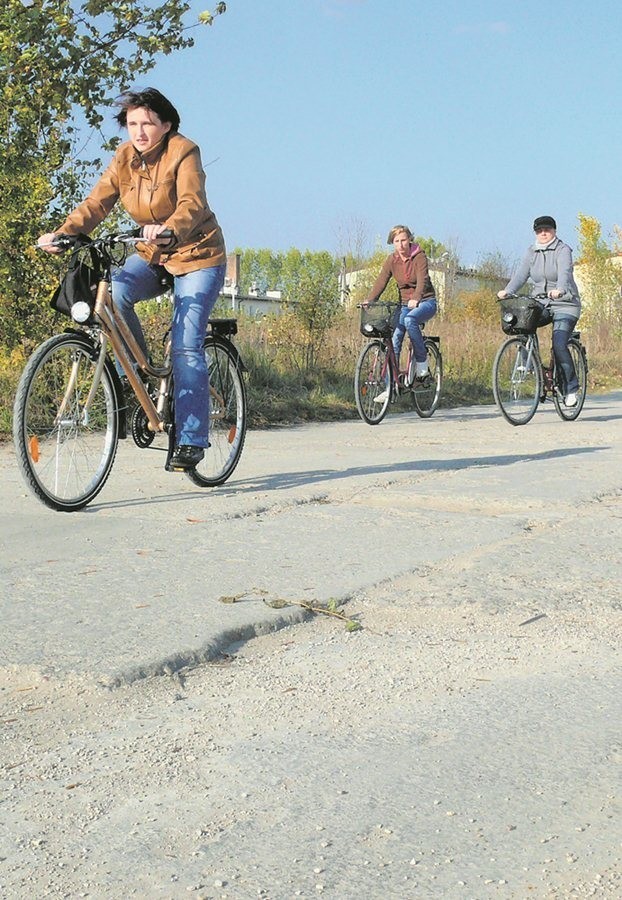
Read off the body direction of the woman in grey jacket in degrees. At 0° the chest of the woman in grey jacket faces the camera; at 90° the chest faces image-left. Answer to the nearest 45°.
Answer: approximately 45°

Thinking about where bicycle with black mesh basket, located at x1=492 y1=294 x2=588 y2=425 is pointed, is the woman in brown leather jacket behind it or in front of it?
in front

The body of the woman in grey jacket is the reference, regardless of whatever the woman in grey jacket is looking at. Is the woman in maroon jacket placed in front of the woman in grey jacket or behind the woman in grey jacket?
in front

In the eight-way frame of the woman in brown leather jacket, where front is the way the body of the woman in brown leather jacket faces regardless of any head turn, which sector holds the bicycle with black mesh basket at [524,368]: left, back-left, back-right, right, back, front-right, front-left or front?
back

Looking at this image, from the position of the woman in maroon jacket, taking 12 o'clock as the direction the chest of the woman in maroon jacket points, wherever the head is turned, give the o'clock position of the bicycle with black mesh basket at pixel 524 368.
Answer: The bicycle with black mesh basket is roughly at 8 o'clock from the woman in maroon jacket.

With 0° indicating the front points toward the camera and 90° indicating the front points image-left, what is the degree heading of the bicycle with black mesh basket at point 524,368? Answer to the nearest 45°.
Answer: approximately 45°

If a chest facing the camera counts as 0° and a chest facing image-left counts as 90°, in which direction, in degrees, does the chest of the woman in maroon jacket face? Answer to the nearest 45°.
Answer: approximately 45°
